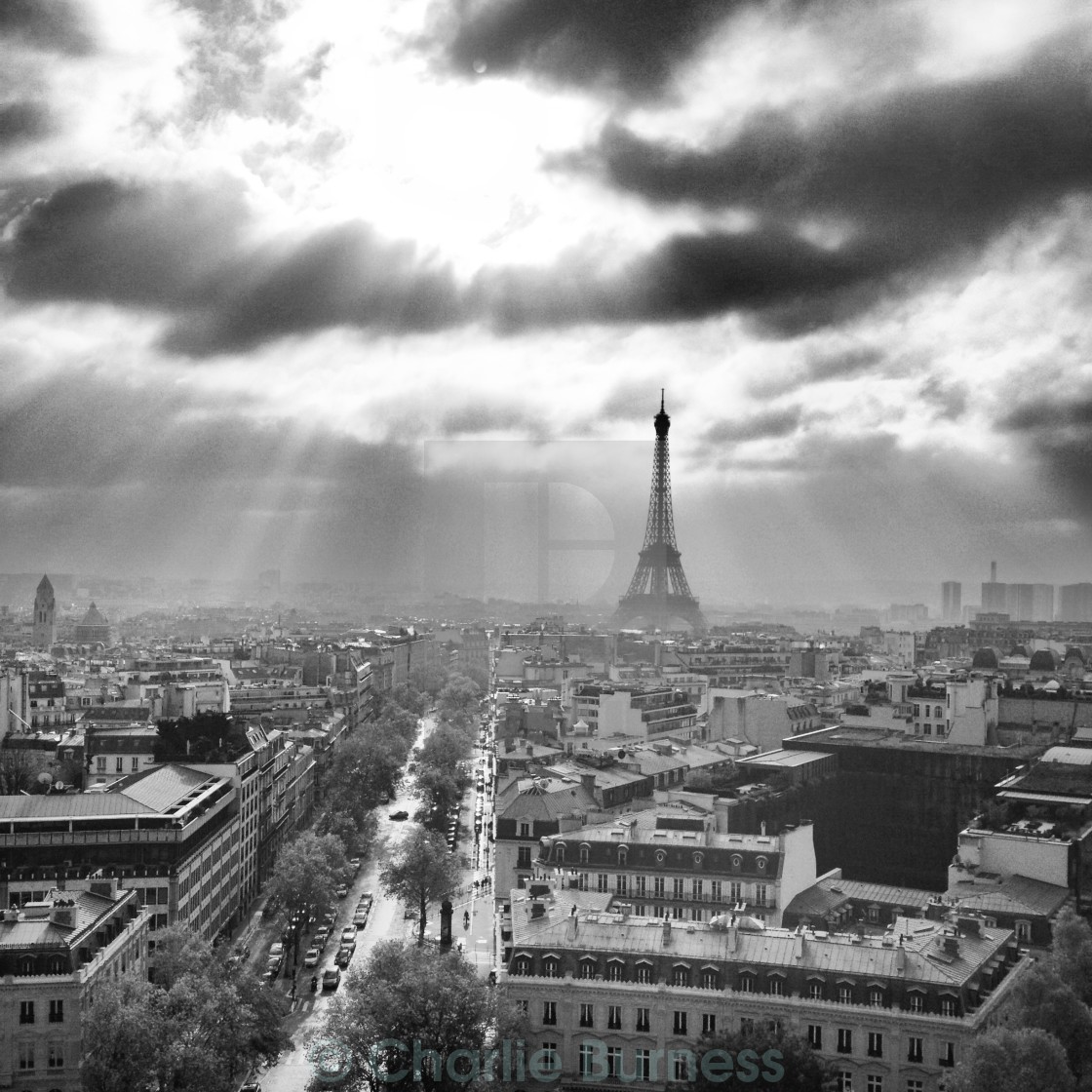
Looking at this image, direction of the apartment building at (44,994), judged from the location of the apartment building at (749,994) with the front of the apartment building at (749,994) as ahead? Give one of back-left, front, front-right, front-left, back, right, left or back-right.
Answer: right

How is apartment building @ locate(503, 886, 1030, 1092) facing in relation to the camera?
toward the camera

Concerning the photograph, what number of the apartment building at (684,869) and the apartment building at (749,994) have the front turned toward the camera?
2

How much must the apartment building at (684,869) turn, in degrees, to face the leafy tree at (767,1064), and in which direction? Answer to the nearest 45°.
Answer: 0° — it already faces it

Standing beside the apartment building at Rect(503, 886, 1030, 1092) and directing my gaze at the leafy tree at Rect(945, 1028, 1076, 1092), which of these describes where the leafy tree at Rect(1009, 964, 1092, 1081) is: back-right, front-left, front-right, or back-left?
front-left

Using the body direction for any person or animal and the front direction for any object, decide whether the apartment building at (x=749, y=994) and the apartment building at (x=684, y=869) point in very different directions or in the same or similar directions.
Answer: same or similar directions

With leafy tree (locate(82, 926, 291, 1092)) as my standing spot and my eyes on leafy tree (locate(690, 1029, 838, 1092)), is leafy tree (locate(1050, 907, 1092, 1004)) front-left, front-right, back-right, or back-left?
front-left

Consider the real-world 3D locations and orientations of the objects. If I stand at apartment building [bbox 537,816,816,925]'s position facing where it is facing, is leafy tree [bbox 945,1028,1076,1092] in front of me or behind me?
in front

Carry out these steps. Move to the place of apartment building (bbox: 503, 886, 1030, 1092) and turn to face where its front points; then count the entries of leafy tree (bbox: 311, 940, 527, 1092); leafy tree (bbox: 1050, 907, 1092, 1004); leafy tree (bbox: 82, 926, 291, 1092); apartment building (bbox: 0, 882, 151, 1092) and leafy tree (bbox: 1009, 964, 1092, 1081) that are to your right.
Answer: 3

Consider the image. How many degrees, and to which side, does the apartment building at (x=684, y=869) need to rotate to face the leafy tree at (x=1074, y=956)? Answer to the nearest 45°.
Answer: approximately 45° to its left

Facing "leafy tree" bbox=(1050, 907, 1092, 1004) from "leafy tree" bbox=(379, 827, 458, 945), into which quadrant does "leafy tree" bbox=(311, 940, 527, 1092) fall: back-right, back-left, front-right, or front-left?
front-right

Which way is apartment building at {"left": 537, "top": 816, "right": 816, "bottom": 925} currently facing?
toward the camera

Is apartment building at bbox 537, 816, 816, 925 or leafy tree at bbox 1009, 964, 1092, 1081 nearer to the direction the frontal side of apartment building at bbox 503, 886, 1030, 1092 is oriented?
the leafy tree

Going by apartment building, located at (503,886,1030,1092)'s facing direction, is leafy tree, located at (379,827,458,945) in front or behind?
behind

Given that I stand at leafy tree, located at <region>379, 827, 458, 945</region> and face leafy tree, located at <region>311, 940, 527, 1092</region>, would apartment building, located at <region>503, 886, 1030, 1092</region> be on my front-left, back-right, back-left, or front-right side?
front-left
